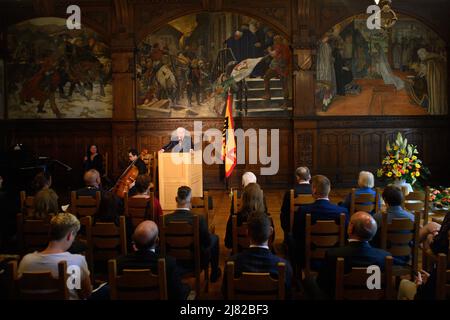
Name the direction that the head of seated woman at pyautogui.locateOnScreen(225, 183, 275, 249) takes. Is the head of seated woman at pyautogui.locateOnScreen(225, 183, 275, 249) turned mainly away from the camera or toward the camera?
away from the camera

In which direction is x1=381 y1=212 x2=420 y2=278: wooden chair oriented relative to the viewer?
away from the camera

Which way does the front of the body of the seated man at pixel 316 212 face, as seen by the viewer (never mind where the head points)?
away from the camera

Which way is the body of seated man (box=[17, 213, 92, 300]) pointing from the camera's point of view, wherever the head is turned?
away from the camera

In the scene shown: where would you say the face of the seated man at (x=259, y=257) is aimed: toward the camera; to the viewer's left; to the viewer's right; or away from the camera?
away from the camera

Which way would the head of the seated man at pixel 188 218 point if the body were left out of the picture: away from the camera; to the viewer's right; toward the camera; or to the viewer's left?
away from the camera

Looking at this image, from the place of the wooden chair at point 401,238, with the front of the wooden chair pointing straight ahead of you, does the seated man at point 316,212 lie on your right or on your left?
on your left

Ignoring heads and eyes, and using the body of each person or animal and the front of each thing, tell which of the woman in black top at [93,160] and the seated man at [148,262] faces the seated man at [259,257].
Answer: the woman in black top

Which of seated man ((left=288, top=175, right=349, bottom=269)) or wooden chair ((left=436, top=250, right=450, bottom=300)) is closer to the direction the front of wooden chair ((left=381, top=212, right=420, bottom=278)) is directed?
the seated man

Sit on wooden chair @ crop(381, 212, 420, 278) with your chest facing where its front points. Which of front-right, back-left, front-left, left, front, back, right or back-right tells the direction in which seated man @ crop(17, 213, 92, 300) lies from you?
back-left
